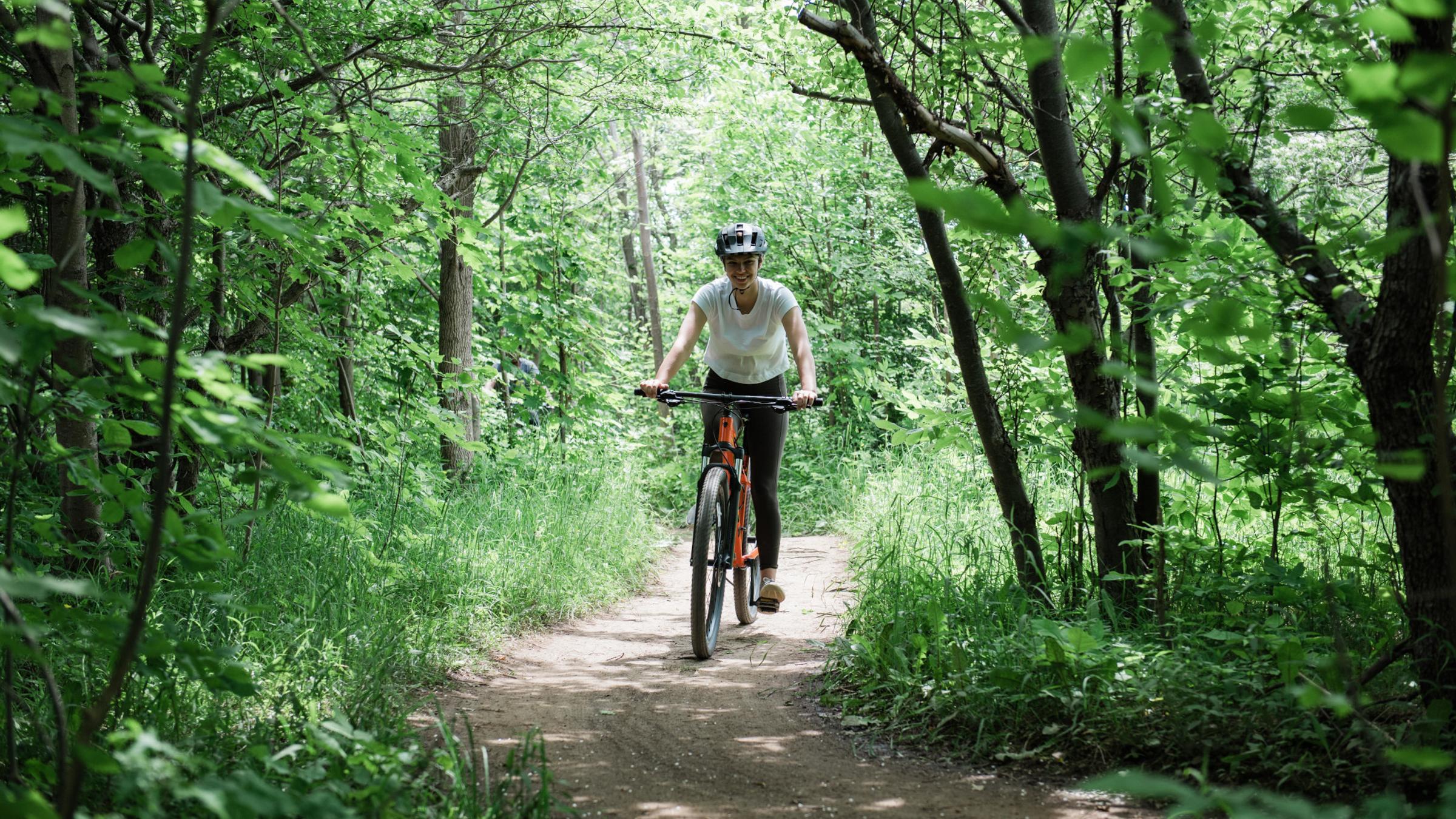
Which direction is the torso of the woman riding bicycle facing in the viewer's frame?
toward the camera

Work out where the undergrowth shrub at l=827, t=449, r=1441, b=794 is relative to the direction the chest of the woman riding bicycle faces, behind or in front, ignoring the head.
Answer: in front

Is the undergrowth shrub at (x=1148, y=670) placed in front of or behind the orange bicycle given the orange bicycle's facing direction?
in front

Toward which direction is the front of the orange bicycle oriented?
toward the camera
